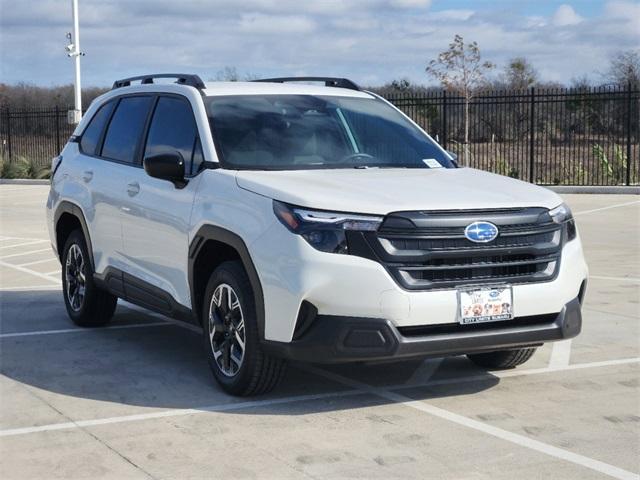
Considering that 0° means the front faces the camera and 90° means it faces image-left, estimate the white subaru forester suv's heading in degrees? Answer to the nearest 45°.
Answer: approximately 315°

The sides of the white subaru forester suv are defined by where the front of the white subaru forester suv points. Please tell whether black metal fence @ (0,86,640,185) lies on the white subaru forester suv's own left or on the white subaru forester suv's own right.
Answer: on the white subaru forester suv's own left

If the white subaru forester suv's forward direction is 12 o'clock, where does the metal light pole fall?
The metal light pole is roughly at 7 o'clock from the white subaru forester suv.

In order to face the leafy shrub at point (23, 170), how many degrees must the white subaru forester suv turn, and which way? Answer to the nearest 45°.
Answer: approximately 135° to its left
